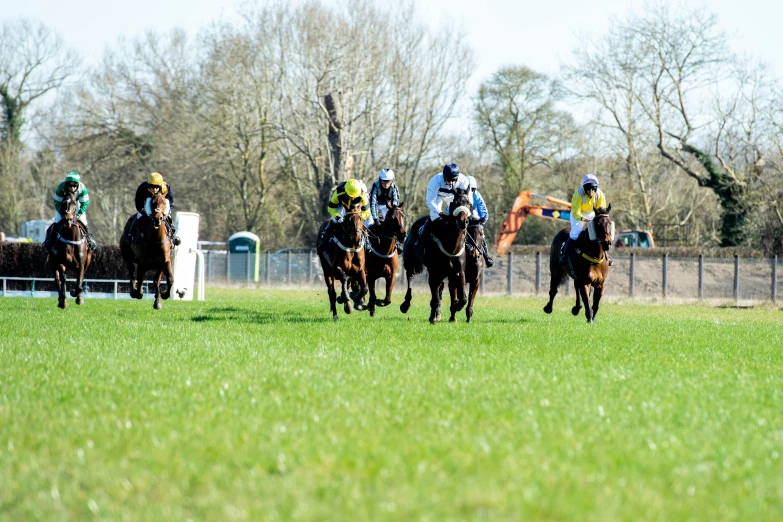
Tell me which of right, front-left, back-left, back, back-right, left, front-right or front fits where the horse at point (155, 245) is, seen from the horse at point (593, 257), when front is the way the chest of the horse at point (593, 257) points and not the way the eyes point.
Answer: back-right

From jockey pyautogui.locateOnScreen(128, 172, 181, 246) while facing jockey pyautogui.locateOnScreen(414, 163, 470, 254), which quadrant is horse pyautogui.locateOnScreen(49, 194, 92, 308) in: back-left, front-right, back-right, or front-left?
back-right

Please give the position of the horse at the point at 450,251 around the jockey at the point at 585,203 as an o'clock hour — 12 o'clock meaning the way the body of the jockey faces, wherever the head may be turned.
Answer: The horse is roughly at 3 o'clock from the jockey.

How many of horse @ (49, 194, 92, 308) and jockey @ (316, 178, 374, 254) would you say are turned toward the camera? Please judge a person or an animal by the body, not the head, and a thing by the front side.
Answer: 2

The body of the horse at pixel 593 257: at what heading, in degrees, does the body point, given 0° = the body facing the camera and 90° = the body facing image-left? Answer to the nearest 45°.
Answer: approximately 315°

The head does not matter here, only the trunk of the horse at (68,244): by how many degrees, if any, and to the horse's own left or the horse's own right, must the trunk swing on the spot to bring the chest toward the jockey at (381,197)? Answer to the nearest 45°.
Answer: approximately 45° to the horse's own left

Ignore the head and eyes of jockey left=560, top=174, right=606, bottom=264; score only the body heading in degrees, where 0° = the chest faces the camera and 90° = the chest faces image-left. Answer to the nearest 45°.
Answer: approximately 315°

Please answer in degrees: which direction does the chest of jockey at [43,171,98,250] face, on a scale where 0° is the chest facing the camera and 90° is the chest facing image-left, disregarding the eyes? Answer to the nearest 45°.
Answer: approximately 0°

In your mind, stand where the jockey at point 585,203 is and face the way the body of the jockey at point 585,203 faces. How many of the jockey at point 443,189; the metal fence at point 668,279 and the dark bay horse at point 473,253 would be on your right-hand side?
2
